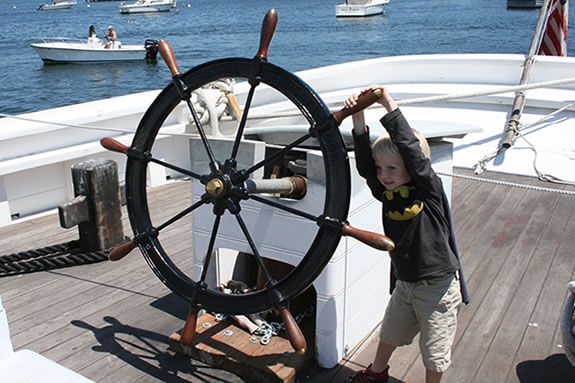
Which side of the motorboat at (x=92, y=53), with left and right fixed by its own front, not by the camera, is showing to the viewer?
left

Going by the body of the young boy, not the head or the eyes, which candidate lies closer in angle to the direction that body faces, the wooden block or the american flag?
the wooden block

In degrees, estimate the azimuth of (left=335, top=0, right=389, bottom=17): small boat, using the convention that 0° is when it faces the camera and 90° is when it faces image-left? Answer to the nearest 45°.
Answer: approximately 270°

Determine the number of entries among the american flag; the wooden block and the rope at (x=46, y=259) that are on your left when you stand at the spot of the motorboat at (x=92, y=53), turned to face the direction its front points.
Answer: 3

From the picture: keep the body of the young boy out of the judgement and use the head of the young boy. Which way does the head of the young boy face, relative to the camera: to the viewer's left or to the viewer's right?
to the viewer's left

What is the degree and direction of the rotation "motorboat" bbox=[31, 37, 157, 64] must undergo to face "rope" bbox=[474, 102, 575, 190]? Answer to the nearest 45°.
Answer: approximately 90° to its left

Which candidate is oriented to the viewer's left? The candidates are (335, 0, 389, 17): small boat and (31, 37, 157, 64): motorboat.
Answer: the motorboat
